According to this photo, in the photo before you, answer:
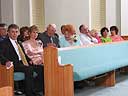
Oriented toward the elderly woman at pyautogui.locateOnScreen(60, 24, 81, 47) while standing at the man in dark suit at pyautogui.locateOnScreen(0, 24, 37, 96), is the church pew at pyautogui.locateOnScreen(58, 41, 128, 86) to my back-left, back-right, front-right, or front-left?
front-right

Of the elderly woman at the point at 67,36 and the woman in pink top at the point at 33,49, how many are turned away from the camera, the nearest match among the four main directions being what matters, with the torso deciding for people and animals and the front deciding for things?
0

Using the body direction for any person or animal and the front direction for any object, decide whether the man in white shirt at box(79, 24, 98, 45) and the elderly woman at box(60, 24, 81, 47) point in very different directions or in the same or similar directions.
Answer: same or similar directions

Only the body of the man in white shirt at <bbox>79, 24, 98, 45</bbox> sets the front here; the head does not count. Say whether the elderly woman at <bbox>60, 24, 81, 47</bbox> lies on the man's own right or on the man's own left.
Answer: on the man's own right

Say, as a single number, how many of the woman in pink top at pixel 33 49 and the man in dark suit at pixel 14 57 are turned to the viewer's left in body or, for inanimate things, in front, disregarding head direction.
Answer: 0

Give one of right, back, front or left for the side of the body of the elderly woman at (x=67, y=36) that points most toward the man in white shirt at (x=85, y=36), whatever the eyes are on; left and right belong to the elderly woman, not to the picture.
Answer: left

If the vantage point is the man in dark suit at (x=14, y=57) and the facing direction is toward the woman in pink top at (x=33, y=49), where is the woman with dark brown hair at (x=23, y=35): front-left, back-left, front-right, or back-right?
front-left

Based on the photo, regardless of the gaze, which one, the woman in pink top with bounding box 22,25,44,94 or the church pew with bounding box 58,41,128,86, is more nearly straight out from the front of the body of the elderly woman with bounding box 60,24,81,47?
the church pew

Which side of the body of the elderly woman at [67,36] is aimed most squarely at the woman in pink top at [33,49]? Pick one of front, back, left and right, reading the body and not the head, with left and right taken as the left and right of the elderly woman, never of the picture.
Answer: right

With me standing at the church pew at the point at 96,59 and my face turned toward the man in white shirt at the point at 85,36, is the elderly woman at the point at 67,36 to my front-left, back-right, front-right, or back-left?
front-left

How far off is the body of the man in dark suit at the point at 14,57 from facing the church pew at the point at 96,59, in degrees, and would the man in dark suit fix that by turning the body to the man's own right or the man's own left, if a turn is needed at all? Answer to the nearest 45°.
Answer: approximately 45° to the man's own left
